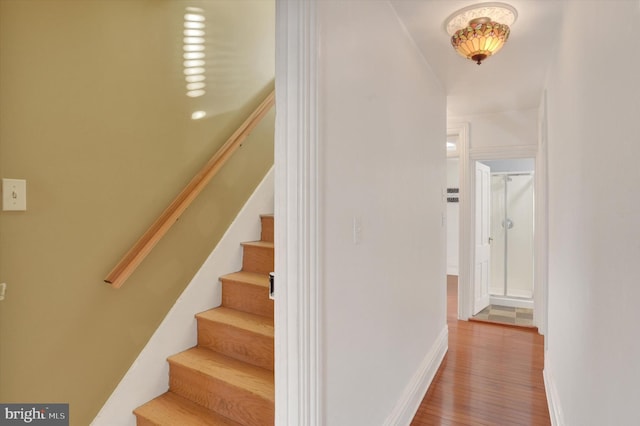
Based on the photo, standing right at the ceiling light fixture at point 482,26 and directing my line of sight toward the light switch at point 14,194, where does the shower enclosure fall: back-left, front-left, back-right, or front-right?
back-right

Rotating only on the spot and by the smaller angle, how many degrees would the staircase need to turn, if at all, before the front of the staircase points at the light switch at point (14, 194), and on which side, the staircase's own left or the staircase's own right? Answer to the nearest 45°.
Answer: approximately 45° to the staircase's own right

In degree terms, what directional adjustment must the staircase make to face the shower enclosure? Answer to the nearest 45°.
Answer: approximately 180°

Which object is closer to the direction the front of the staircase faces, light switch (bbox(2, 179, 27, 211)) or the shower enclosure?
the light switch
